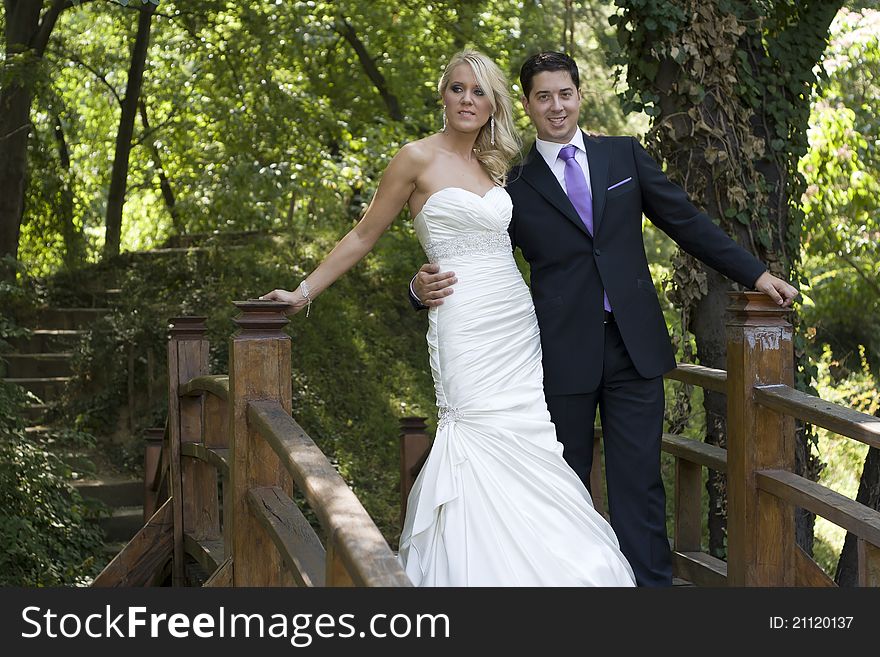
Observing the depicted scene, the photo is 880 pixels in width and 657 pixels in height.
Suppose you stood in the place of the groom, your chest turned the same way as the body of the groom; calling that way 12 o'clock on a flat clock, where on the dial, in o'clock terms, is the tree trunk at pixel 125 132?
The tree trunk is roughly at 5 o'clock from the groom.

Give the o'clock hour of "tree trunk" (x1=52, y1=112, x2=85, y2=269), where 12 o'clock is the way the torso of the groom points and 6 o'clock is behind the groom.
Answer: The tree trunk is roughly at 5 o'clock from the groom.

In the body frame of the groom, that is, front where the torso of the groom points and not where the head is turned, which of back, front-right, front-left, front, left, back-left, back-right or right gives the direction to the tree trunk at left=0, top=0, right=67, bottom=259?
back-right

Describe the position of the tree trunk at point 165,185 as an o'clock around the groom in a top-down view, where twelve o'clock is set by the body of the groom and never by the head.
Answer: The tree trunk is roughly at 5 o'clock from the groom.

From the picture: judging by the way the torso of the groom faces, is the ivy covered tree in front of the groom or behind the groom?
behind

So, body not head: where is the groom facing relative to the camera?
toward the camera

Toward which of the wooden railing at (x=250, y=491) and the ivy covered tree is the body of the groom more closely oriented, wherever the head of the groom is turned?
the wooden railing

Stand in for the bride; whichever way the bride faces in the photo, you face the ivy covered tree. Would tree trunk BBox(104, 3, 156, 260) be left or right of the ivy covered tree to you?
left

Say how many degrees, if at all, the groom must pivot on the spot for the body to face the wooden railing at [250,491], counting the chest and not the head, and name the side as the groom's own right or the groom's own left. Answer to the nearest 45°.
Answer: approximately 90° to the groom's own right
